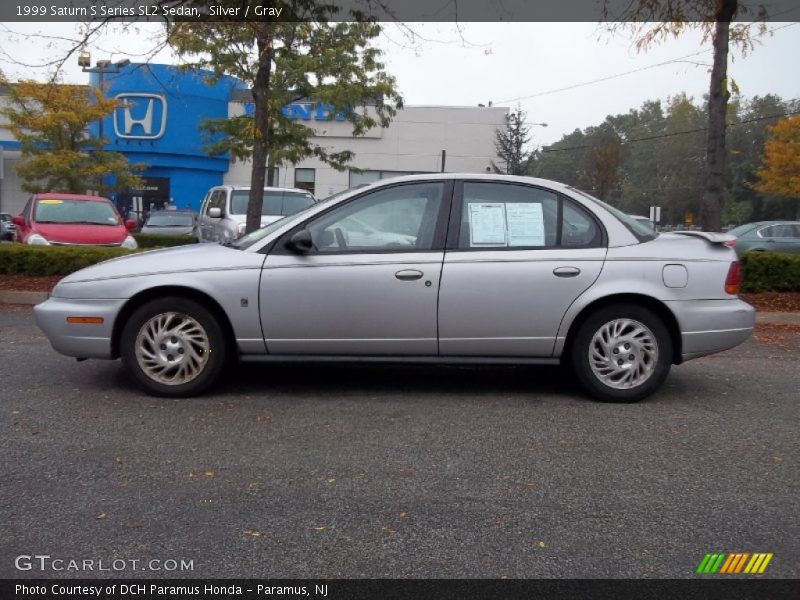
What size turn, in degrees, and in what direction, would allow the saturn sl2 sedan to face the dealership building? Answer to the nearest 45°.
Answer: approximately 90° to its right

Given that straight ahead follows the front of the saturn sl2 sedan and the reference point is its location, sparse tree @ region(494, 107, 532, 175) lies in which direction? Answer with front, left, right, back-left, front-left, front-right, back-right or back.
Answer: right

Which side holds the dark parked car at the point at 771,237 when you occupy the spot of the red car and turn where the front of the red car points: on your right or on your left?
on your left

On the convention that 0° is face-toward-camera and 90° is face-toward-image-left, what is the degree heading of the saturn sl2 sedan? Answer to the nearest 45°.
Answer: approximately 90°

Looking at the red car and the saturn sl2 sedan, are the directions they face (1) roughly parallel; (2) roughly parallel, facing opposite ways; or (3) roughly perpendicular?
roughly perpendicular

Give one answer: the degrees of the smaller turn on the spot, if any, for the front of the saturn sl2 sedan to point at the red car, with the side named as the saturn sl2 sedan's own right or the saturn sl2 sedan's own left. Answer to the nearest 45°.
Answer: approximately 45° to the saturn sl2 sedan's own right

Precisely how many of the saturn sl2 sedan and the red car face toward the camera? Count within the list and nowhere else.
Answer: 1

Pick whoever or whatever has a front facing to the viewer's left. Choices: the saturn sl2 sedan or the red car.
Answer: the saturn sl2 sedan

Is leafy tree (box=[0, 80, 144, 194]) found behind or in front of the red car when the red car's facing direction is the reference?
behind

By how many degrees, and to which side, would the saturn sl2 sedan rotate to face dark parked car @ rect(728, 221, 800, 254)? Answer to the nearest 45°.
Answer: approximately 135° to its right

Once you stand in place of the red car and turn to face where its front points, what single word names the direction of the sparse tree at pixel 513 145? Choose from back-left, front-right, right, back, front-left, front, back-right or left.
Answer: back-left

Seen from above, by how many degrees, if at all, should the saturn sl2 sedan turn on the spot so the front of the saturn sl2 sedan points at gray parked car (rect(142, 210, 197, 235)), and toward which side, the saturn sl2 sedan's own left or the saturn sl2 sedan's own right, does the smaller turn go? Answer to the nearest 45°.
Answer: approximately 90° to the saturn sl2 sedan's own right

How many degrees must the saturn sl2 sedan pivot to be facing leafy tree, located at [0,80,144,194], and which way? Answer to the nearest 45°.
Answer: approximately 45° to its right

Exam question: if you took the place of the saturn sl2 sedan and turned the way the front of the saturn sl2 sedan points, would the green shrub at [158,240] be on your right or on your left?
on your right

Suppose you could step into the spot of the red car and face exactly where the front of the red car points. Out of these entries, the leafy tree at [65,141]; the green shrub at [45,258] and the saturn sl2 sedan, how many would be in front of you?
2
